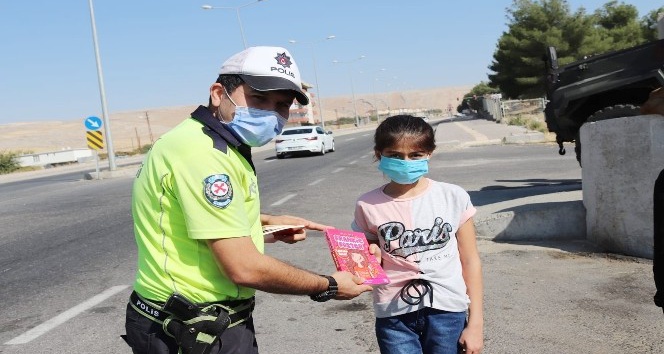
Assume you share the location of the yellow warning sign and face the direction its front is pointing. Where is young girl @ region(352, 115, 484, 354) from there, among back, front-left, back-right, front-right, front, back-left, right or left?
front

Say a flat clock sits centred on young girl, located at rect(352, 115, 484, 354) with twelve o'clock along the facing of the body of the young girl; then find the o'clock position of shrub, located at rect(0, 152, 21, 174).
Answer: The shrub is roughly at 5 o'clock from the young girl.

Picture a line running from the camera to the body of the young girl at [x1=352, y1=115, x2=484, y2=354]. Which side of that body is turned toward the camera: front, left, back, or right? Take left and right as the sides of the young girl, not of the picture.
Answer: front

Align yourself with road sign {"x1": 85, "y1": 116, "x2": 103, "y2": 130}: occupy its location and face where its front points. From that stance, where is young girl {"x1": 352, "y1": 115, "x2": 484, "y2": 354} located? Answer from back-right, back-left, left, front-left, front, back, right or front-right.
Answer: front

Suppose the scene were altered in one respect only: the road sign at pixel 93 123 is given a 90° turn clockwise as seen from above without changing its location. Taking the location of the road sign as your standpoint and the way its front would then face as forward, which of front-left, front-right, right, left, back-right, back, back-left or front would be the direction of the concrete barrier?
left

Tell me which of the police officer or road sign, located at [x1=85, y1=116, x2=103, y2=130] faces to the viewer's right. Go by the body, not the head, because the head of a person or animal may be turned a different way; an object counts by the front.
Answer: the police officer

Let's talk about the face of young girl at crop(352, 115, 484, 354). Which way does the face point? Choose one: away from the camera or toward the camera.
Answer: toward the camera

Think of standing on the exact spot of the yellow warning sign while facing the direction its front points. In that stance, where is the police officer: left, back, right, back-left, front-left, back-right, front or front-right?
front

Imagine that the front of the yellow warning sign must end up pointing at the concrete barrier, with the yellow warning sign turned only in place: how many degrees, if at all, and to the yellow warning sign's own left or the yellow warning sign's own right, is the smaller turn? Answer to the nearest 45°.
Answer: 0° — it already faces it

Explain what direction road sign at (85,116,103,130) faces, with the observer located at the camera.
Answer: facing the viewer

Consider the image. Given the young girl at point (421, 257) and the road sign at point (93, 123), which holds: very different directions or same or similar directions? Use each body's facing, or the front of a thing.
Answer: same or similar directions

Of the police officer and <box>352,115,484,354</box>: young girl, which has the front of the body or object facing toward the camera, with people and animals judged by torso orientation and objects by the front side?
the young girl

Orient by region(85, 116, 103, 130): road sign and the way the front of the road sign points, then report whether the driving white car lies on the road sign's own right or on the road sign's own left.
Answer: on the road sign's own left

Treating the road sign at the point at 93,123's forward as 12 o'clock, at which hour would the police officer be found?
The police officer is roughly at 12 o'clock from the road sign.

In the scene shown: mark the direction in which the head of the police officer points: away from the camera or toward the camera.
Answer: toward the camera
